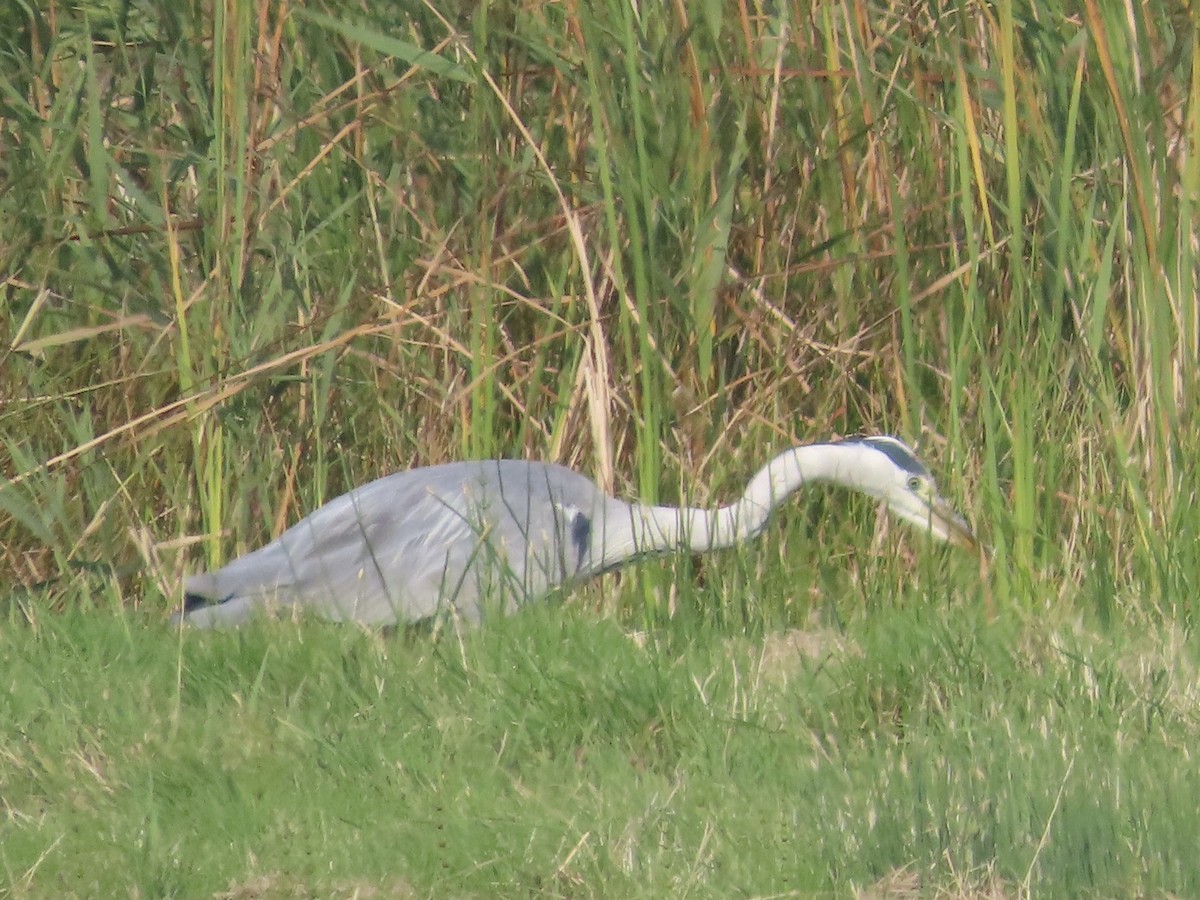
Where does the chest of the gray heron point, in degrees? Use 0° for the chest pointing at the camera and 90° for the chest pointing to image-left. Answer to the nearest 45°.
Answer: approximately 270°
